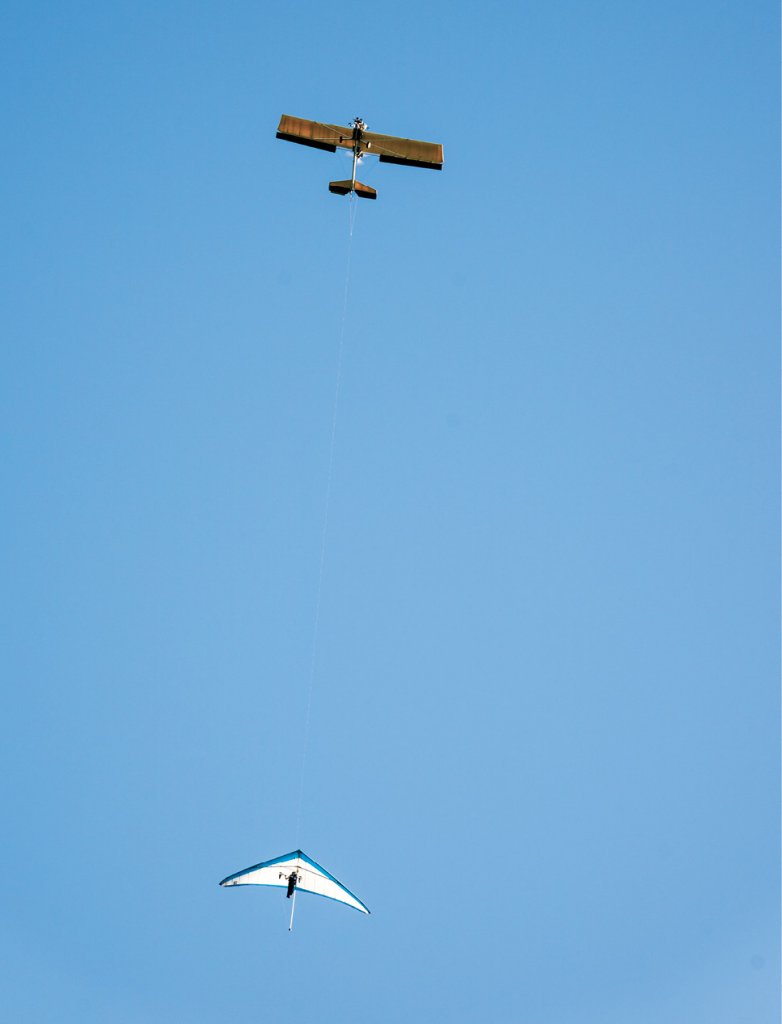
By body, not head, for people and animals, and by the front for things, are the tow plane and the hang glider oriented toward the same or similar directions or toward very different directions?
same or similar directions
